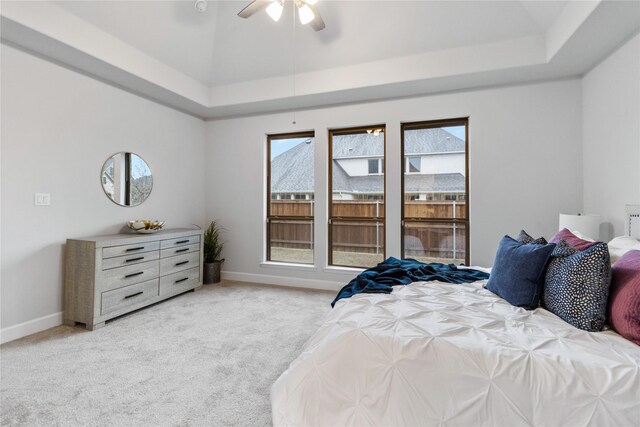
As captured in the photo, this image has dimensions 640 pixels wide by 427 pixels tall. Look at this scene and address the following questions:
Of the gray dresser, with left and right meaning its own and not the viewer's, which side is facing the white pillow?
front

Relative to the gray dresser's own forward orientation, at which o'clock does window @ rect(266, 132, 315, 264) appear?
The window is roughly at 10 o'clock from the gray dresser.

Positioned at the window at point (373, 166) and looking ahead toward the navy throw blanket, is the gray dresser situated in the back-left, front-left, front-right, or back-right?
front-right

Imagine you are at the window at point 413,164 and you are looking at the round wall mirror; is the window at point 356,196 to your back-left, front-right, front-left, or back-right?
front-right

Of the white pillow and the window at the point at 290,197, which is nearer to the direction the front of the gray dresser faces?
the white pillow

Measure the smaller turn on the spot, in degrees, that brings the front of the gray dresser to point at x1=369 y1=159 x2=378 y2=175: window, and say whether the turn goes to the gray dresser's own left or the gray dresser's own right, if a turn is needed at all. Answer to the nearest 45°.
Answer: approximately 45° to the gray dresser's own left

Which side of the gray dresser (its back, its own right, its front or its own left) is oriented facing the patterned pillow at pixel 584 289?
front

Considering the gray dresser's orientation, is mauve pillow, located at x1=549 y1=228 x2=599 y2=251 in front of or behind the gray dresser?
in front

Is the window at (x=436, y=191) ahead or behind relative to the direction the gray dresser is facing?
ahead

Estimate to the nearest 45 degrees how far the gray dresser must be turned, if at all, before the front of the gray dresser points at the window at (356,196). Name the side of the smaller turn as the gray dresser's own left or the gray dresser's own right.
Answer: approximately 45° to the gray dresser's own left

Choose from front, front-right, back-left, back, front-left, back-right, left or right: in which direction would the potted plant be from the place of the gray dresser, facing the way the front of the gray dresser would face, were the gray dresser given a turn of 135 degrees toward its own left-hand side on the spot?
front-right

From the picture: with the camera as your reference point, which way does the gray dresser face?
facing the viewer and to the right of the viewer

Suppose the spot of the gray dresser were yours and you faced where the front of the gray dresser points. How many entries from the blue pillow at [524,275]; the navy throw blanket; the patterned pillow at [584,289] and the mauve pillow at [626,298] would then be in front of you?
4

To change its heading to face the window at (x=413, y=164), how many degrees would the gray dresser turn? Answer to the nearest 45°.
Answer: approximately 45° to its left
